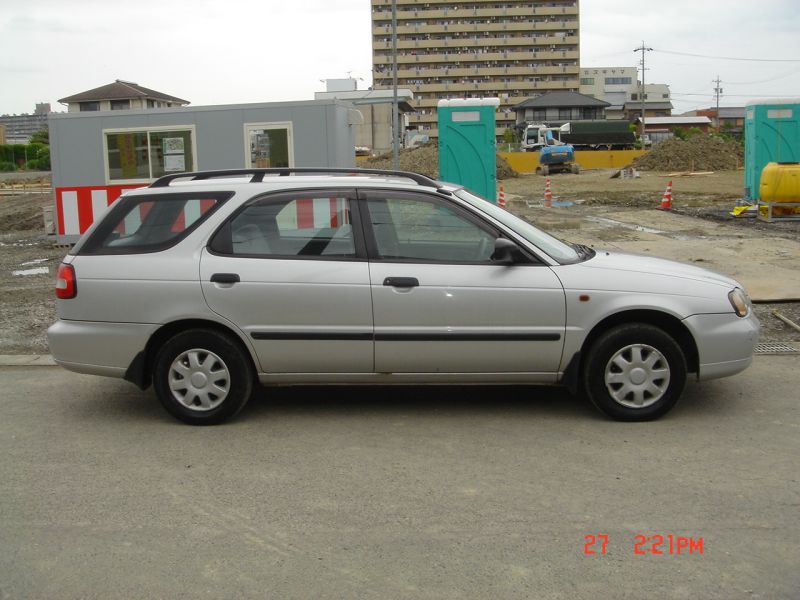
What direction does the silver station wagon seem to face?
to the viewer's right

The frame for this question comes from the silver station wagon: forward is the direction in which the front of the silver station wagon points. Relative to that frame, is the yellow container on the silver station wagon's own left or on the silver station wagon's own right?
on the silver station wagon's own left

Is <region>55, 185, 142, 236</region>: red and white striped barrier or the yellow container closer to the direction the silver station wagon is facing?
the yellow container

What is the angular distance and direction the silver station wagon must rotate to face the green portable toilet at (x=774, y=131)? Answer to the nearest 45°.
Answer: approximately 45° to its left

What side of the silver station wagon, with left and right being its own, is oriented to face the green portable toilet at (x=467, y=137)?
left

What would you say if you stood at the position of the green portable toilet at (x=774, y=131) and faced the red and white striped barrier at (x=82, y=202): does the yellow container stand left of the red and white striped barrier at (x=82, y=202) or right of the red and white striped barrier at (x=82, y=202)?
left

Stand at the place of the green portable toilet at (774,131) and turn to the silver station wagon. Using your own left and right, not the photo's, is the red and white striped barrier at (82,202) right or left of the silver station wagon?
right
